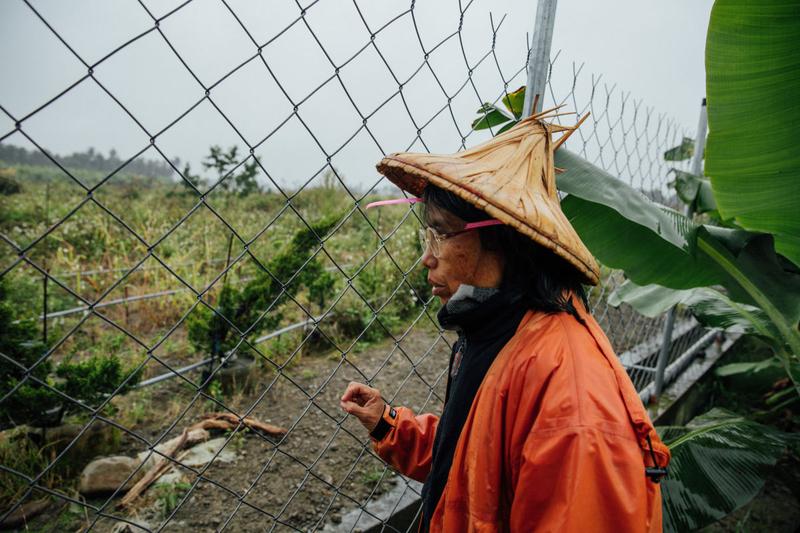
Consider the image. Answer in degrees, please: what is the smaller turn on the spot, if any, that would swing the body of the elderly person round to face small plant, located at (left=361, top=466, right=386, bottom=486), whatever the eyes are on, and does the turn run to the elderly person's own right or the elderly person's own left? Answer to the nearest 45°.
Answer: approximately 45° to the elderly person's own right

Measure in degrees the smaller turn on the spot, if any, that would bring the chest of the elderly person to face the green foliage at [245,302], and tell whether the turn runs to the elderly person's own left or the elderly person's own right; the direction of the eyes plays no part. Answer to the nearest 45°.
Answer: approximately 45° to the elderly person's own right

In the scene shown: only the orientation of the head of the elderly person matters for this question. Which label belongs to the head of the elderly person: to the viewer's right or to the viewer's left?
to the viewer's left

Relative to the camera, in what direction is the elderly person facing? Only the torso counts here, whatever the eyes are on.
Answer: to the viewer's left

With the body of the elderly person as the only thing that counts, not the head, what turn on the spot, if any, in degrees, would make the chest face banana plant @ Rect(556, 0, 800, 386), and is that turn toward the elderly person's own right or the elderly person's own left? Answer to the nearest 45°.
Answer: approximately 135° to the elderly person's own right

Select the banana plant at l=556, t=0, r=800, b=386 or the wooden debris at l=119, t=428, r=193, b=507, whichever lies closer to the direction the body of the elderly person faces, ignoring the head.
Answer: the wooden debris
